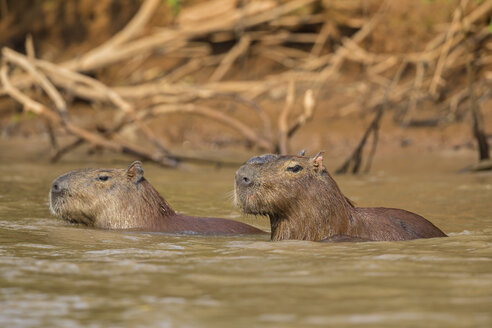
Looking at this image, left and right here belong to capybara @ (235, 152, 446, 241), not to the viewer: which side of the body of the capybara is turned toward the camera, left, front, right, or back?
left

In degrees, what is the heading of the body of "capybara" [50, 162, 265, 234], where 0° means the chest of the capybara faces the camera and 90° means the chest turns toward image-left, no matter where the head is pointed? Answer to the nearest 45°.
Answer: approximately 90°

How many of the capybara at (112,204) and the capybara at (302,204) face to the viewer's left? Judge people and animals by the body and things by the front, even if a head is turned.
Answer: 2

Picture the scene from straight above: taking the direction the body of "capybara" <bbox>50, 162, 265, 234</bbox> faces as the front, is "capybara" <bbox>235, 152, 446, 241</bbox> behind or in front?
behind
